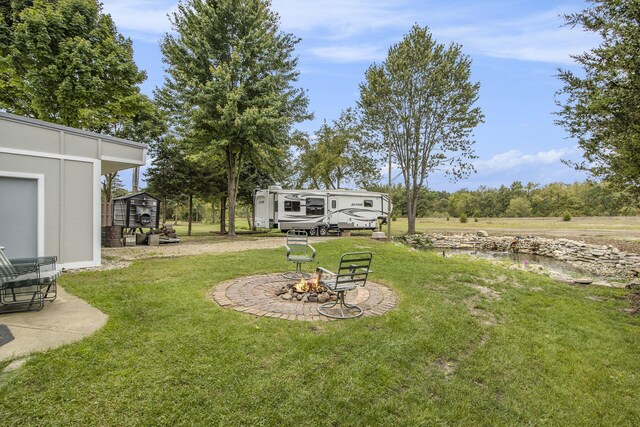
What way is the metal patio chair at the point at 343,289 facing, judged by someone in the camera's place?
facing away from the viewer and to the left of the viewer

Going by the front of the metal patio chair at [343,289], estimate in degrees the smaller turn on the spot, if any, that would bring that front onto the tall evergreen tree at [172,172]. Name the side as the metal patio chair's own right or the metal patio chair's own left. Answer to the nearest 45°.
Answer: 0° — it already faces it

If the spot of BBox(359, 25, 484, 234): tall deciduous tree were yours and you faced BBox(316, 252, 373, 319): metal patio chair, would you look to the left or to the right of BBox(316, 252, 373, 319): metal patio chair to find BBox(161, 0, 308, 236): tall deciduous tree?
right

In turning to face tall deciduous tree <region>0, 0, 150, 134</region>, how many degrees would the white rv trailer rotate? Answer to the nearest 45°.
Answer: approximately 135° to its right

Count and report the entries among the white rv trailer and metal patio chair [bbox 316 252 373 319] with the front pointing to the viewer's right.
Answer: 1

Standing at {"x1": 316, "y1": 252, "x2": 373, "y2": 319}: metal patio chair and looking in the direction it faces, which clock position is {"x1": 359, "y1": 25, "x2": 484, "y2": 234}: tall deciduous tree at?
The tall deciduous tree is roughly at 2 o'clock from the metal patio chair.

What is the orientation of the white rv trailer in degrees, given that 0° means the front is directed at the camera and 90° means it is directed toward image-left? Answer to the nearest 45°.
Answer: approximately 270°

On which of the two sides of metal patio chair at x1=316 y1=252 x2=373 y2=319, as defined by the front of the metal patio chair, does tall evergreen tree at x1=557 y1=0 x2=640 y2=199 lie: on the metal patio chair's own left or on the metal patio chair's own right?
on the metal patio chair's own right

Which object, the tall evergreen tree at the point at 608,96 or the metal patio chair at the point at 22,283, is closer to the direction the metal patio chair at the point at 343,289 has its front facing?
the metal patio chair

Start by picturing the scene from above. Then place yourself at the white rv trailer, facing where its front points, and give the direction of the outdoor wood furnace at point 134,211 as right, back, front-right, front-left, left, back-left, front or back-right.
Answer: back-right

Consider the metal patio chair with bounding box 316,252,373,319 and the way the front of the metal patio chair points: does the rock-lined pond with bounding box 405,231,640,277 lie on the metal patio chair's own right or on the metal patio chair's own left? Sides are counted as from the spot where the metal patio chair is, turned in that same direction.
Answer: on the metal patio chair's own right

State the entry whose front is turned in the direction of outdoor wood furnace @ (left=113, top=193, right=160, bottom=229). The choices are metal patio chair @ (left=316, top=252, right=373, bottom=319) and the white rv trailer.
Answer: the metal patio chair
